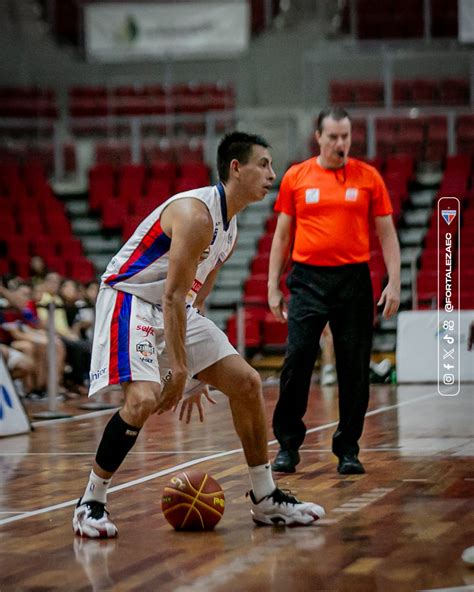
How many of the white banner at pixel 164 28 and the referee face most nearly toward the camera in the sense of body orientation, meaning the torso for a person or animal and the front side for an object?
2

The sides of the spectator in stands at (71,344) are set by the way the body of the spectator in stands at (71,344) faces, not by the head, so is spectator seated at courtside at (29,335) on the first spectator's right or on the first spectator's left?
on the first spectator's right

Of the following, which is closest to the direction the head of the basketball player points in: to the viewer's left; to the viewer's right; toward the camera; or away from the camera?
to the viewer's right

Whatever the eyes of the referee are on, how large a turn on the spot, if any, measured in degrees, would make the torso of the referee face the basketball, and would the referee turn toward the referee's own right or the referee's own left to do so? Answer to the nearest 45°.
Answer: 0° — they already face it

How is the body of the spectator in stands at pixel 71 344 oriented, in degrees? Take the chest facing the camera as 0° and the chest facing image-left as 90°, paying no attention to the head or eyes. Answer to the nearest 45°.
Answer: approximately 315°

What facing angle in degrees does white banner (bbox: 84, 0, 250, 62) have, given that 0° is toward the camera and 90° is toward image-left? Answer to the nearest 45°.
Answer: approximately 0°
